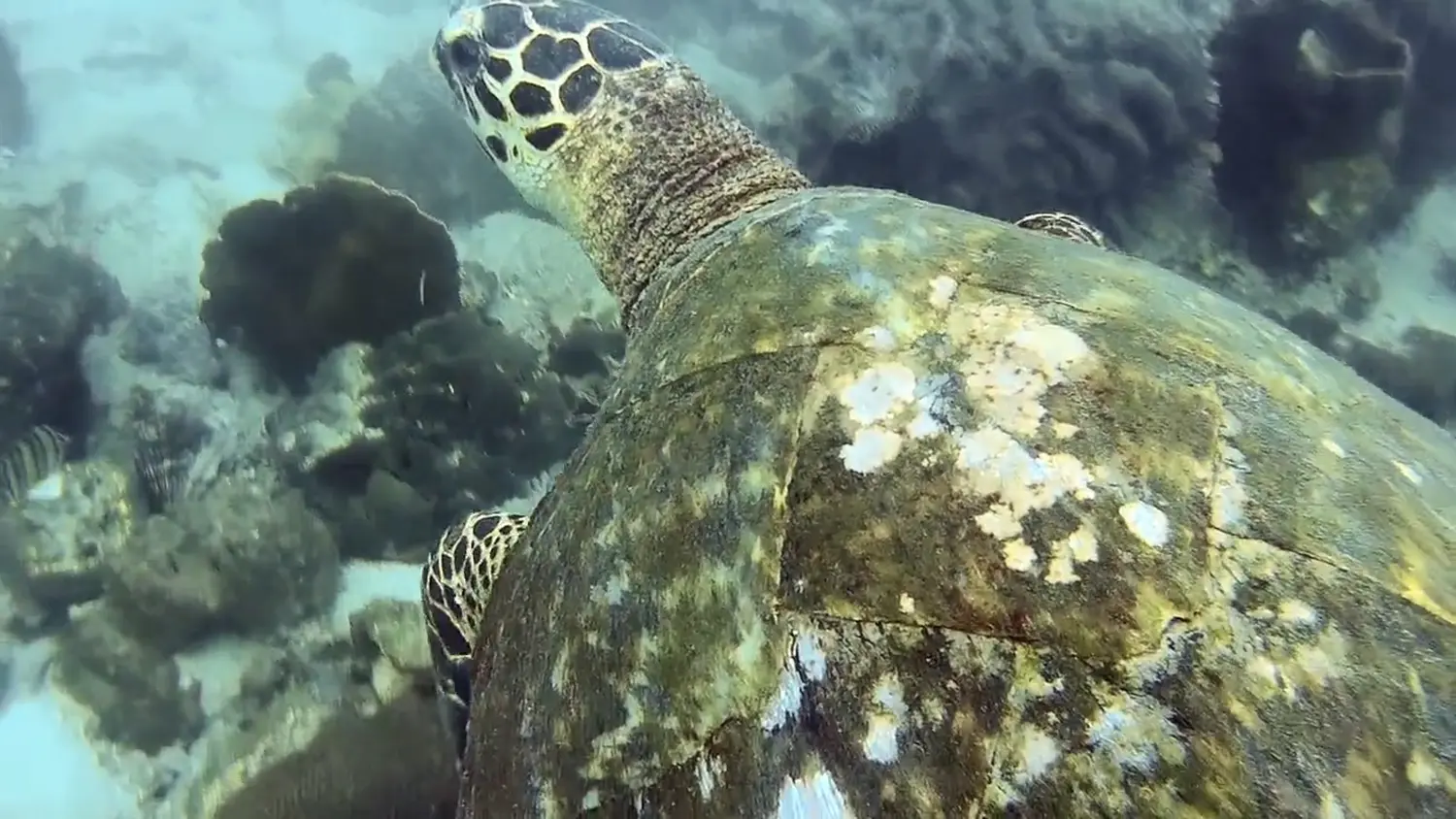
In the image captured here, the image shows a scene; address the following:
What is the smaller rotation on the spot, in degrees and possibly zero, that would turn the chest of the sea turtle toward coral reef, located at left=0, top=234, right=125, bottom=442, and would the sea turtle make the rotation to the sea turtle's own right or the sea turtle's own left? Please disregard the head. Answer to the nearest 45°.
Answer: approximately 45° to the sea turtle's own left

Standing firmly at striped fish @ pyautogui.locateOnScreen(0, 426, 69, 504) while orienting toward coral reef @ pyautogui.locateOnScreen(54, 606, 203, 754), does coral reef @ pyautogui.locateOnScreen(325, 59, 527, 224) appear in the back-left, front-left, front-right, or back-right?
back-left

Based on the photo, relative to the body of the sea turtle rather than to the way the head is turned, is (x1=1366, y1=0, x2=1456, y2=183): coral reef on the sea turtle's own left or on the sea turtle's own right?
on the sea turtle's own right

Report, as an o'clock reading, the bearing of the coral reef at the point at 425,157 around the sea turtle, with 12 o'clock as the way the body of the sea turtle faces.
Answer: The coral reef is roughly at 12 o'clock from the sea turtle.

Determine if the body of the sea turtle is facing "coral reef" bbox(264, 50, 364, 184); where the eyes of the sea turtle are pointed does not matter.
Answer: yes

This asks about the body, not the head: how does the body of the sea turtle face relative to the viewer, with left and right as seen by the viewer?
facing away from the viewer and to the left of the viewer
